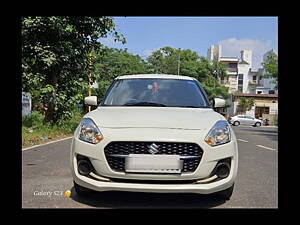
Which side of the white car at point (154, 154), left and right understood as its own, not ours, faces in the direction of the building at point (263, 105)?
back

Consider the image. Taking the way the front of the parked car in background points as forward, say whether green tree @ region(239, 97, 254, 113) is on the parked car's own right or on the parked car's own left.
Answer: on the parked car's own left

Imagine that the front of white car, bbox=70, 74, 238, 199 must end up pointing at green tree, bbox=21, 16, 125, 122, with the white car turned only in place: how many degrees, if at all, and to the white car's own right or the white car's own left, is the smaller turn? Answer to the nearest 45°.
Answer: approximately 180°

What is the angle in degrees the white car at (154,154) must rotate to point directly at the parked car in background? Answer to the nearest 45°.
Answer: approximately 180°

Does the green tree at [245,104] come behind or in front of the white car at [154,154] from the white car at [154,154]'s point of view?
behind

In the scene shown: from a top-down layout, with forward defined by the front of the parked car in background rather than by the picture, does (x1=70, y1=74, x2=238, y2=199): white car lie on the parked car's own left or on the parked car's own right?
on the parked car's own right
